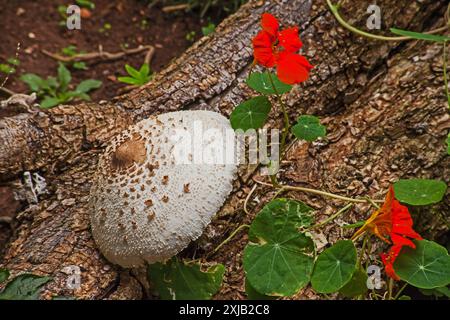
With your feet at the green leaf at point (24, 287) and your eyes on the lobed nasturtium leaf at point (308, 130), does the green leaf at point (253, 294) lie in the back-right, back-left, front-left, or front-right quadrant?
front-right

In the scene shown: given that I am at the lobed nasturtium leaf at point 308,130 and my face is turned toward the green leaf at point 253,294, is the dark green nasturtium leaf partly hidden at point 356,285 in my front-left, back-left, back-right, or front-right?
front-left

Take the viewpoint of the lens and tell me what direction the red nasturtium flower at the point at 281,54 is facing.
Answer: facing the viewer

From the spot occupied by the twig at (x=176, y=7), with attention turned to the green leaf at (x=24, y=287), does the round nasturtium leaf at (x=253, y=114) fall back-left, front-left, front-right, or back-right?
front-left
